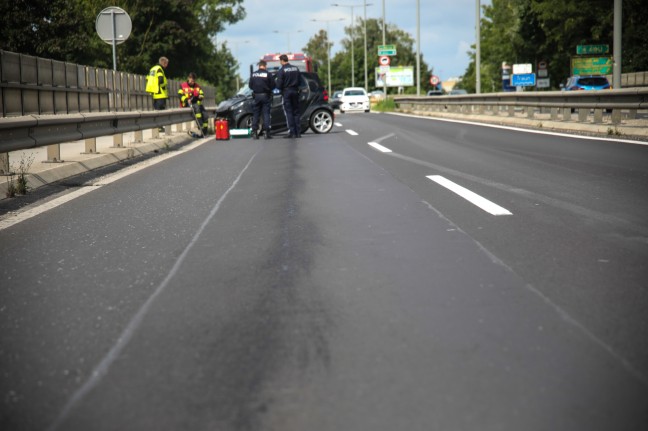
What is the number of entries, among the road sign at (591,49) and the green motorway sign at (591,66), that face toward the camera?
2

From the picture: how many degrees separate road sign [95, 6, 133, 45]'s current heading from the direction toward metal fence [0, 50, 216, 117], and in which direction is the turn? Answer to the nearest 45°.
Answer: approximately 180°

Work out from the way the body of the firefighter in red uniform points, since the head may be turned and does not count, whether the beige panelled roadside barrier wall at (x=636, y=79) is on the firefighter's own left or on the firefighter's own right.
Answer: on the firefighter's own left

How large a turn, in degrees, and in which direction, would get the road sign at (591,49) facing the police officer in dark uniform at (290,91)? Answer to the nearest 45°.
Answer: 0° — it already faces them

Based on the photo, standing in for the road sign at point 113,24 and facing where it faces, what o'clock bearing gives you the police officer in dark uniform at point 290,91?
The police officer in dark uniform is roughly at 2 o'clock from the road sign.

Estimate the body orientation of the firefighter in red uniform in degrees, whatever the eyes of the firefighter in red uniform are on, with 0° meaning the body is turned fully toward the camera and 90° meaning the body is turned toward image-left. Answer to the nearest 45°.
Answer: approximately 315°

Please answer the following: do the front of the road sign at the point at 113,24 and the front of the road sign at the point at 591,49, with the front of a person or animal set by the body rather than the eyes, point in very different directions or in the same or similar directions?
very different directions

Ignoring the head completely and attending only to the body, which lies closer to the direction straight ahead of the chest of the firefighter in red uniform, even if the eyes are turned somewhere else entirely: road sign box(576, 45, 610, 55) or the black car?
the black car

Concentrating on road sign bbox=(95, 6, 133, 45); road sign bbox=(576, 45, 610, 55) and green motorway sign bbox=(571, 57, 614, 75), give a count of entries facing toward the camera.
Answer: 2

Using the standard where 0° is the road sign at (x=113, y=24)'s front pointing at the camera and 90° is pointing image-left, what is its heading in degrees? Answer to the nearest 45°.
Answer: approximately 180°

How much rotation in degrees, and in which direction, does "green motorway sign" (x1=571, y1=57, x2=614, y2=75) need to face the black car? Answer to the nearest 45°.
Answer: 0° — it already faces it

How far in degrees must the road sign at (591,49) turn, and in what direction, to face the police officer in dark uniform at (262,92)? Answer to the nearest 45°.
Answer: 0° — it already faces them

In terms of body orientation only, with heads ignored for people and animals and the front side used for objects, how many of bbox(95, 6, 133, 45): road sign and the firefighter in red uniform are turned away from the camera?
1
